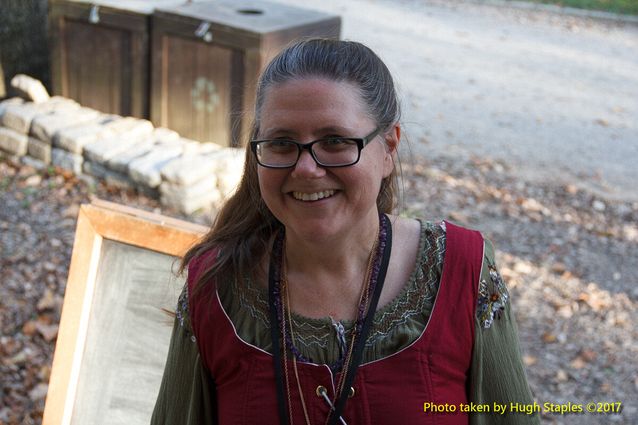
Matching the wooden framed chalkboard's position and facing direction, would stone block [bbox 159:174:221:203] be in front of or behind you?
behind

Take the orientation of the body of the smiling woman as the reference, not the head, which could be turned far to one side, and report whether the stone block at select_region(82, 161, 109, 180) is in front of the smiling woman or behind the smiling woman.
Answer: behind

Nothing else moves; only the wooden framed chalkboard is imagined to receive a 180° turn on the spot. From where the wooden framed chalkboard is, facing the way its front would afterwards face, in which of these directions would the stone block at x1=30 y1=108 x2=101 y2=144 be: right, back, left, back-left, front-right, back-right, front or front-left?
front

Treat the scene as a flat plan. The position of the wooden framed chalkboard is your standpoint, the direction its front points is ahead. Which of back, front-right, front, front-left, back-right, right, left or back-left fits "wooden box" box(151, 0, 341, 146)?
back

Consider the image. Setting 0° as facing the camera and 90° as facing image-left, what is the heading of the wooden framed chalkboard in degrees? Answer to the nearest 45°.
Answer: approximately 0°

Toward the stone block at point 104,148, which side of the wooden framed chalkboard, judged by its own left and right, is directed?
back

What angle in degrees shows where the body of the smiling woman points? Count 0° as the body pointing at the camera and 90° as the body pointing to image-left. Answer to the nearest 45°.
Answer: approximately 0°

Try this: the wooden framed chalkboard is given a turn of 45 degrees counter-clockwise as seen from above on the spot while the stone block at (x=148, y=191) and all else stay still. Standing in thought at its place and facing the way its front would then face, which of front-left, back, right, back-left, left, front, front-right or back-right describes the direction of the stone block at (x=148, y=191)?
back-left

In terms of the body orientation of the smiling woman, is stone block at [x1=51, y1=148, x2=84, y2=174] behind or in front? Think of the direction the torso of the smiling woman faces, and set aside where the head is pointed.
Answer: behind

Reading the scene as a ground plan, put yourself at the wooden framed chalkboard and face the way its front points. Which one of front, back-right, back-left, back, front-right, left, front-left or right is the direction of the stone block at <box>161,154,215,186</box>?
back

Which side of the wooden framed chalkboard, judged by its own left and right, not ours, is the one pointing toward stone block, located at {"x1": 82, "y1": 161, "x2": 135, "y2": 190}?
back

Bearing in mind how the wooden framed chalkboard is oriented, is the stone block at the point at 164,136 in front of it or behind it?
behind
